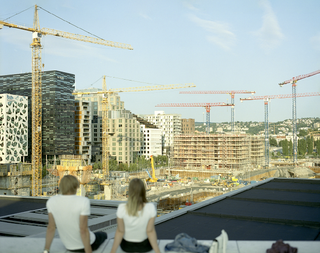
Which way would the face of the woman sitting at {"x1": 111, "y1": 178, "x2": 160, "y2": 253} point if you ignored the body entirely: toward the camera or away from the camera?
away from the camera

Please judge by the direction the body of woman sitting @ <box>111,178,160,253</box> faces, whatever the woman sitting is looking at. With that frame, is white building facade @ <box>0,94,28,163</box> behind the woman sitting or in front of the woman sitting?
in front

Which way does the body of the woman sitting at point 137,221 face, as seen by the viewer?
away from the camera

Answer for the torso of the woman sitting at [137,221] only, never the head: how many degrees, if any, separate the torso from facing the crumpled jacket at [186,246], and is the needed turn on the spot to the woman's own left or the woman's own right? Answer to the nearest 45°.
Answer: approximately 45° to the woman's own right
